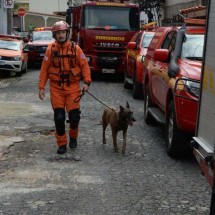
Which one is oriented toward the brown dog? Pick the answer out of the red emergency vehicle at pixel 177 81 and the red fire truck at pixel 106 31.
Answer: the red fire truck

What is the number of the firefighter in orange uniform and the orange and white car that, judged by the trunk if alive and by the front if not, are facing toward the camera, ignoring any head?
2

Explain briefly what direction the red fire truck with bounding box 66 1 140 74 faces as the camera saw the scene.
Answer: facing the viewer

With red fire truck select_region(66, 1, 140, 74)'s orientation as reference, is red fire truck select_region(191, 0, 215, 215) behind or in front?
in front

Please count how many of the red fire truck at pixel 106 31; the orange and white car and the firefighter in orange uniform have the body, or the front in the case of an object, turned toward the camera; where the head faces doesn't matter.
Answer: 3

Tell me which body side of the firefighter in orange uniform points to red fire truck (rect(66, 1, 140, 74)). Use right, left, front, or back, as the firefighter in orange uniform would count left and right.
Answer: back

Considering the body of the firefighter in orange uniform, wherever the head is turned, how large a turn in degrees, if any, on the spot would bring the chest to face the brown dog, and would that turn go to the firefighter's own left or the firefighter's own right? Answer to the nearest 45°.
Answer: approximately 90° to the firefighter's own left

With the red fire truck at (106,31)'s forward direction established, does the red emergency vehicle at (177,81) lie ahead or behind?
ahead

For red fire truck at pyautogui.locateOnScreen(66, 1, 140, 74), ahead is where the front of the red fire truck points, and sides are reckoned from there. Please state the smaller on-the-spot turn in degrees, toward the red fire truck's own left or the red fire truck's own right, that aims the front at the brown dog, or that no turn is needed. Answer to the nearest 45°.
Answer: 0° — it already faces it

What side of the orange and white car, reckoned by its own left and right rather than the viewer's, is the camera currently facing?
front

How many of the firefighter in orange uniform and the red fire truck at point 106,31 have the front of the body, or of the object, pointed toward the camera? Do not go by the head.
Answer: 2

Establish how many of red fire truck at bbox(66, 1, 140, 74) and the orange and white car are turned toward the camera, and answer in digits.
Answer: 2

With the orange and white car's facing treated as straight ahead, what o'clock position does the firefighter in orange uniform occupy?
The firefighter in orange uniform is roughly at 12 o'clock from the orange and white car.
